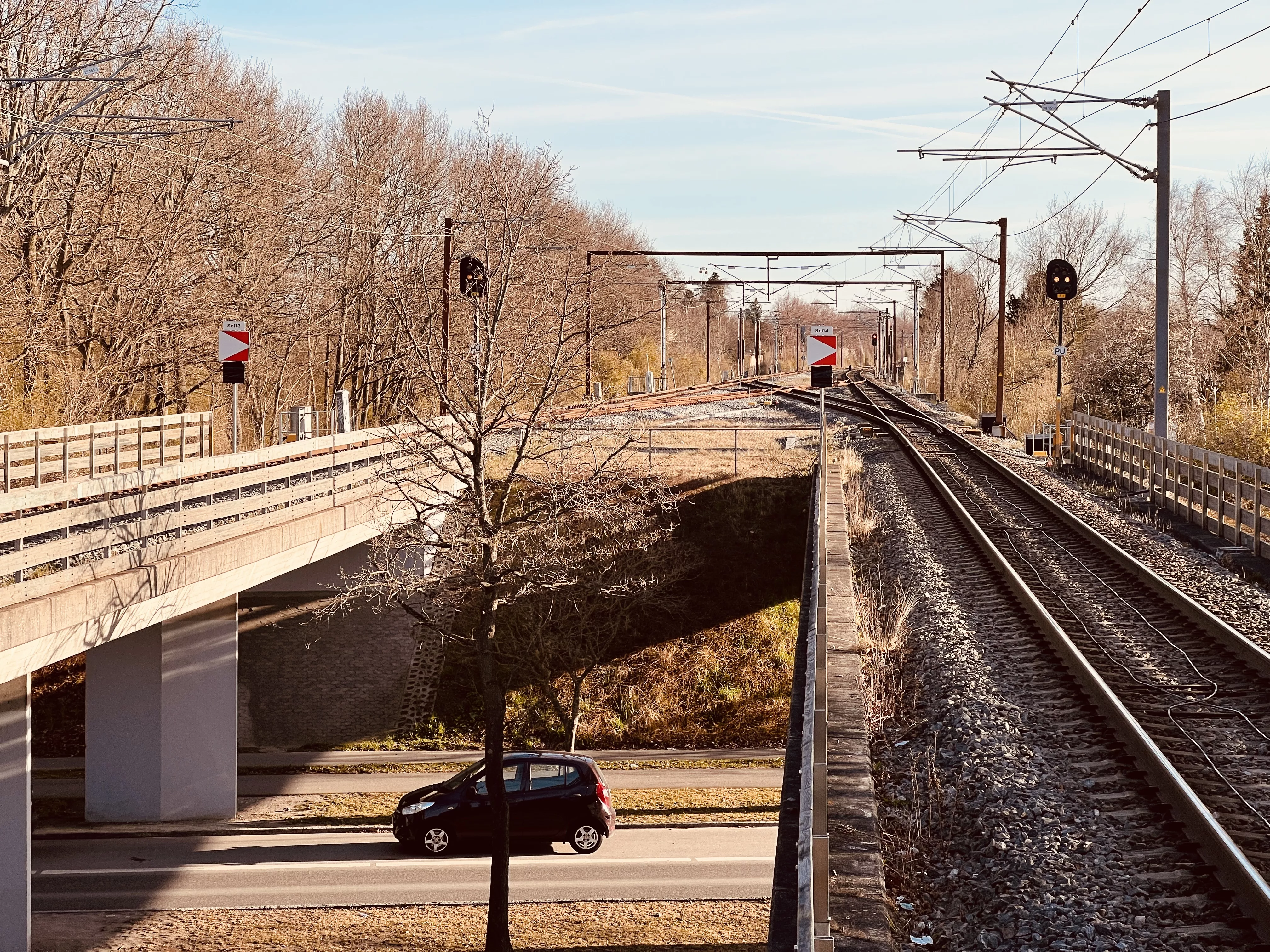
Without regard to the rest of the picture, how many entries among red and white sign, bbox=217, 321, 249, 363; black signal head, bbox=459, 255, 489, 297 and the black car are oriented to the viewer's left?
1

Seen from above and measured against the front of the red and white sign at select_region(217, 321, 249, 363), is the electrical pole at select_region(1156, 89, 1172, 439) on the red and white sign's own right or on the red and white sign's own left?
on the red and white sign's own left

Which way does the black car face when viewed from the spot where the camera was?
facing to the left of the viewer

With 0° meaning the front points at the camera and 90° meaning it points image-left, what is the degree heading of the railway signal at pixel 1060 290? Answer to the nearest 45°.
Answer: approximately 0°

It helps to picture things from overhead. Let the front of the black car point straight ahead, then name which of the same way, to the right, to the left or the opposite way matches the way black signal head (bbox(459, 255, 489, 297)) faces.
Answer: to the left

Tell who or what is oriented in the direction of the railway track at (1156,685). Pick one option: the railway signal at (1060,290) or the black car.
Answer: the railway signal

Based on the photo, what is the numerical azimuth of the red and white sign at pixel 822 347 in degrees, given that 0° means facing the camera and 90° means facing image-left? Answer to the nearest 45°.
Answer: approximately 0°

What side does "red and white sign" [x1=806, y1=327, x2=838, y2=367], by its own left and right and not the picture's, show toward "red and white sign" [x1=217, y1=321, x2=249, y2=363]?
right

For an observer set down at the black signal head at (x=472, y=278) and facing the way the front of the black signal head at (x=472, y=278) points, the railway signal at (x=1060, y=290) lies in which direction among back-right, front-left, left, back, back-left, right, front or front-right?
left

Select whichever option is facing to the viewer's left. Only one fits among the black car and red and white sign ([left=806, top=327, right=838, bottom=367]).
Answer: the black car

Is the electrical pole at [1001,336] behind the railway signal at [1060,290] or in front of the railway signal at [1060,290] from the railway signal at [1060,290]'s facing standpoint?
behind

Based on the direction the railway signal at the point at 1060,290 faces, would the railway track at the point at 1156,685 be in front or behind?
in front
